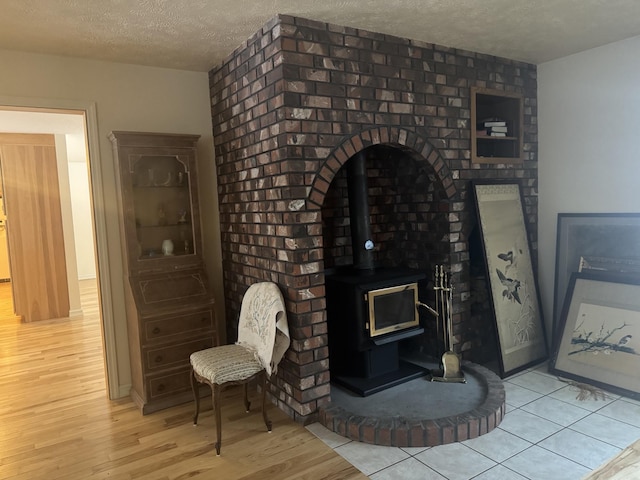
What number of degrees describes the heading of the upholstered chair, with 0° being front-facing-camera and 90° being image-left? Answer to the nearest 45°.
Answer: approximately 45°

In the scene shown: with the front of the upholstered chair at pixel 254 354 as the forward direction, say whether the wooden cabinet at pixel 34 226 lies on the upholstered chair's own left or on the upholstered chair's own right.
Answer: on the upholstered chair's own right

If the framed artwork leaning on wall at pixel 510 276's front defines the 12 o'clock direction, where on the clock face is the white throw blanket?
The white throw blanket is roughly at 3 o'clock from the framed artwork leaning on wall.

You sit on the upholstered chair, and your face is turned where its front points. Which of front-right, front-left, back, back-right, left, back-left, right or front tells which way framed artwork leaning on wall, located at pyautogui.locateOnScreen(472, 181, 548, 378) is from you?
back-left

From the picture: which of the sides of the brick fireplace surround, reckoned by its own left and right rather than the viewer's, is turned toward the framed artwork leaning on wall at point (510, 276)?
left

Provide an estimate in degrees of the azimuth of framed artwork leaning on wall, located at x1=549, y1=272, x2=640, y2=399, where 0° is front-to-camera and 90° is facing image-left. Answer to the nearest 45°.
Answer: approximately 45°

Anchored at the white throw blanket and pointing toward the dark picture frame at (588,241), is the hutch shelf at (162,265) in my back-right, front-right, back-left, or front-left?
back-left

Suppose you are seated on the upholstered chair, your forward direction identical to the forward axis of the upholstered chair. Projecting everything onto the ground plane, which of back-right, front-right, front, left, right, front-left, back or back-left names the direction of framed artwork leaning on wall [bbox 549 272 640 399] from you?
back-left

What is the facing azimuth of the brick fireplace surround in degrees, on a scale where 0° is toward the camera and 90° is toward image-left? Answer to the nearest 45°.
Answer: approximately 315°
